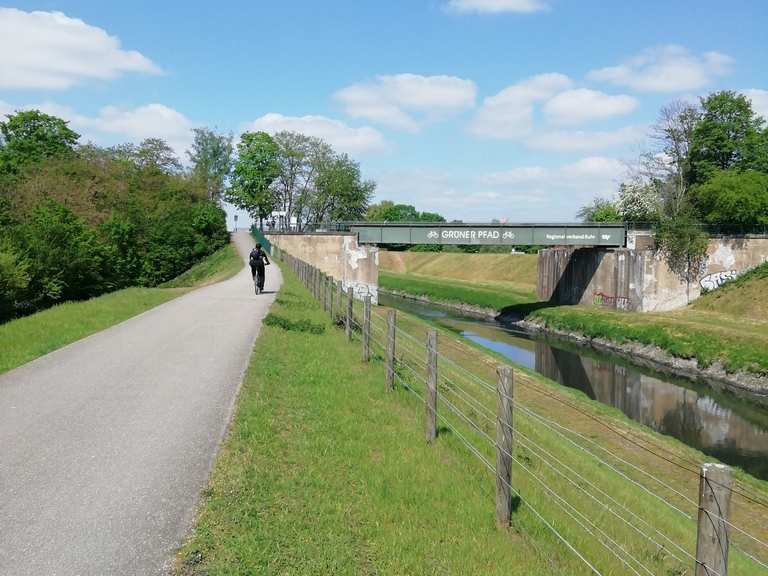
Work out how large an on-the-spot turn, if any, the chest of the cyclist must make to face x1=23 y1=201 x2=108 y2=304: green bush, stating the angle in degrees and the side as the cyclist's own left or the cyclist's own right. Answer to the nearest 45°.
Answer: approximately 45° to the cyclist's own left

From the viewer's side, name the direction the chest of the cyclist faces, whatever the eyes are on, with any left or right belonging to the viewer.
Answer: facing away from the viewer

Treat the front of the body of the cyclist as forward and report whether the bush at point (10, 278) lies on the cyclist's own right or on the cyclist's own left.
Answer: on the cyclist's own left

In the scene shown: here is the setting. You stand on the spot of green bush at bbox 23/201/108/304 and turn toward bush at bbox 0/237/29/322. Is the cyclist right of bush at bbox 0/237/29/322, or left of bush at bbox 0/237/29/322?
left

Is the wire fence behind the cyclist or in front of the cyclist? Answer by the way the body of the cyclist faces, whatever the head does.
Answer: behind
